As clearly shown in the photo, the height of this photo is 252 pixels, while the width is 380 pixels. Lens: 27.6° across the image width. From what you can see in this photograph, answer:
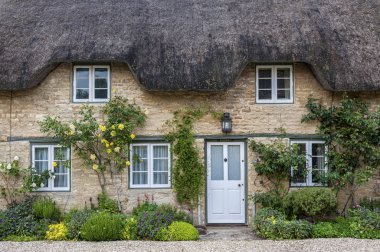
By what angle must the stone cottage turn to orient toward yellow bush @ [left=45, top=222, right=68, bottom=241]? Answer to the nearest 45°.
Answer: approximately 45° to its right

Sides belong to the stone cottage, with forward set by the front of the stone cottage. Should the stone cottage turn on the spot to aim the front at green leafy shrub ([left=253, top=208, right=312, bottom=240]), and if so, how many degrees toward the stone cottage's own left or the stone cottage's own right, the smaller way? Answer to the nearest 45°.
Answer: approximately 45° to the stone cottage's own left

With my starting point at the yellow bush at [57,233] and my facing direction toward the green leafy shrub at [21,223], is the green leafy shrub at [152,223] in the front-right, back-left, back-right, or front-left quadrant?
back-right

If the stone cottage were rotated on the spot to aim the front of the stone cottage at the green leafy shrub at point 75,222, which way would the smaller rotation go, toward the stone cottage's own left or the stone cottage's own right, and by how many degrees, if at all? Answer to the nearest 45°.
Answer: approximately 45° to the stone cottage's own right

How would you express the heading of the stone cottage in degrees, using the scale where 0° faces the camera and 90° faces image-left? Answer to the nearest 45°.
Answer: approximately 0°
